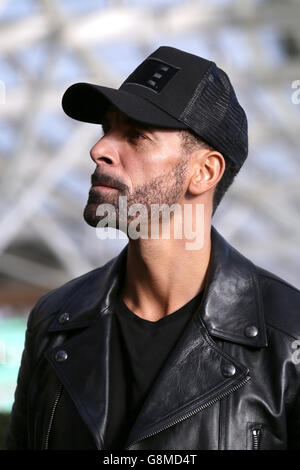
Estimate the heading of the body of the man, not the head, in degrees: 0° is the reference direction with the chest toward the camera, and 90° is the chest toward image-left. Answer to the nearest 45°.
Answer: approximately 45°

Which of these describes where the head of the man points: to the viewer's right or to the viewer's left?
to the viewer's left
